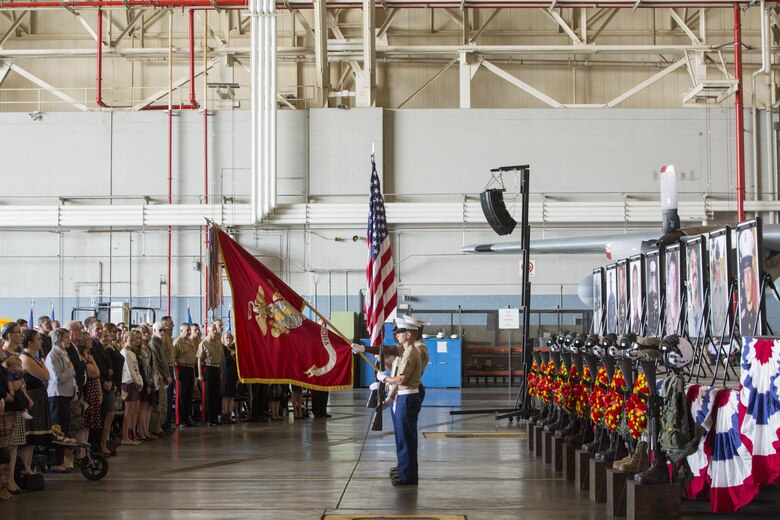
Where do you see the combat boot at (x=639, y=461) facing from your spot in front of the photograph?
facing to the left of the viewer

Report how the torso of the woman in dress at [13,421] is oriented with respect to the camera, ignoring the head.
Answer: to the viewer's right

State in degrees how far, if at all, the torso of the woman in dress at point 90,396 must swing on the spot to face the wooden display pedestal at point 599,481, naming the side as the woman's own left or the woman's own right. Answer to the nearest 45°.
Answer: approximately 45° to the woman's own right

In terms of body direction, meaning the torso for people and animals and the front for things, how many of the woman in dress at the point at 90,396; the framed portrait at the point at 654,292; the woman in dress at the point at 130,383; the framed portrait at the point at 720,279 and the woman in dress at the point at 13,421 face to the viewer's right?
3

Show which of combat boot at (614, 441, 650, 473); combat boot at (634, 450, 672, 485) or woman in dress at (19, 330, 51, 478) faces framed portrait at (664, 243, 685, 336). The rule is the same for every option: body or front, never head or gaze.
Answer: the woman in dress

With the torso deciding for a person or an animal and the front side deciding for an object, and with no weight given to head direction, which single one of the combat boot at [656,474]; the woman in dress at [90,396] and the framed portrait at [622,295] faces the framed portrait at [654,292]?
the woman in dress

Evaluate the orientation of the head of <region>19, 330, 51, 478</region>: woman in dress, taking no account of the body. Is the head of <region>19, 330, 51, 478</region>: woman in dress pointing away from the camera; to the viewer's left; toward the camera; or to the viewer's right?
to the viewer's right

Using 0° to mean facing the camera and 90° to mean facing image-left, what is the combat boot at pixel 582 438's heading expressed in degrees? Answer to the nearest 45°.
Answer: approximately 90°

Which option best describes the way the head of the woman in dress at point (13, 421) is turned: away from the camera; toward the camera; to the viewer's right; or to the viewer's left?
to the viewer's right

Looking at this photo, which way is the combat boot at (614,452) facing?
to the viewer's left

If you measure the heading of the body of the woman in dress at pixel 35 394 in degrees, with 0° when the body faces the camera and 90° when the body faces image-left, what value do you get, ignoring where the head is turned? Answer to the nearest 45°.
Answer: approximately 270°

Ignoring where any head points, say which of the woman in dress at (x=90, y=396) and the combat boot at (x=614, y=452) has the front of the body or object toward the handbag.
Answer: the combat boot
